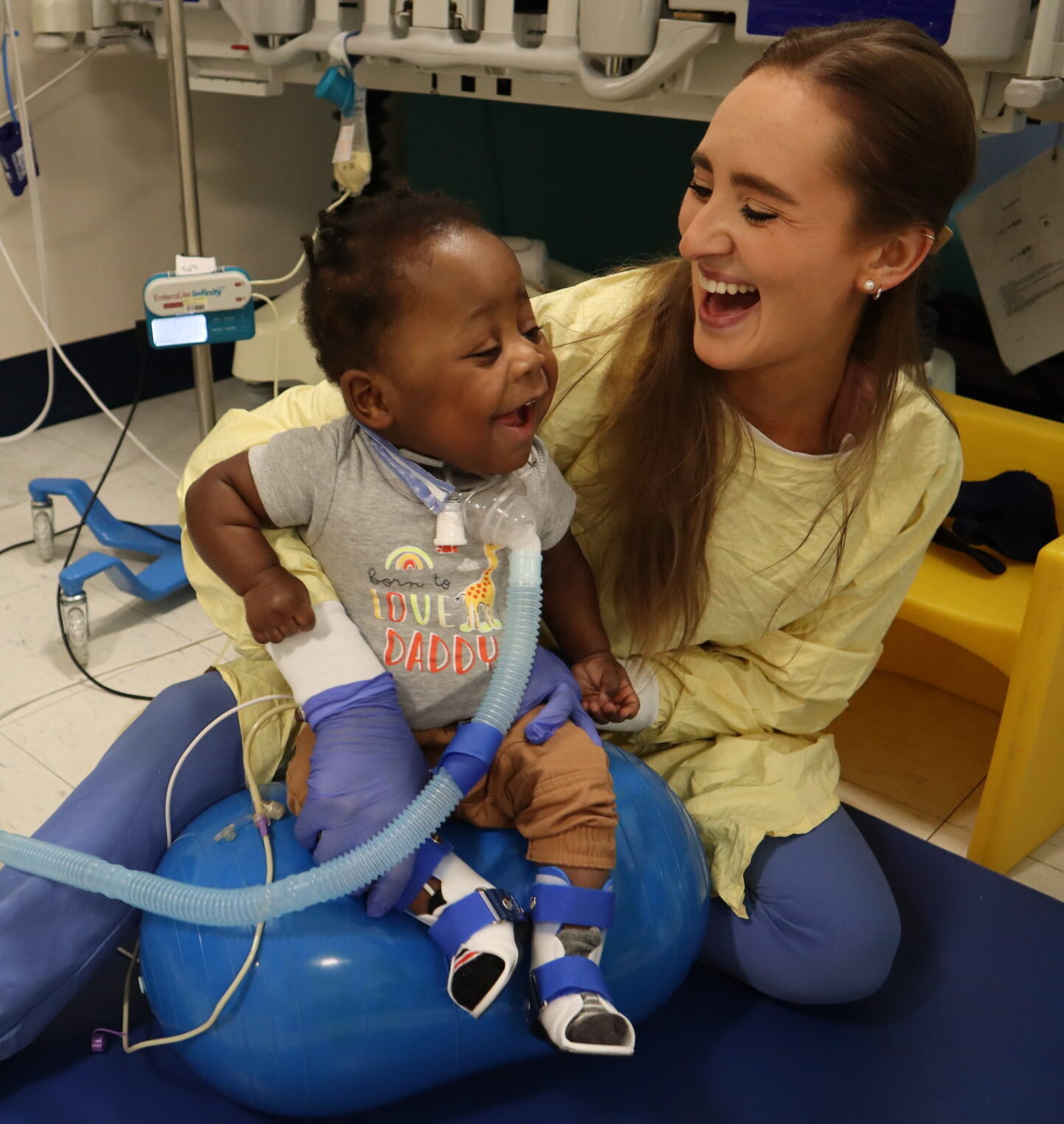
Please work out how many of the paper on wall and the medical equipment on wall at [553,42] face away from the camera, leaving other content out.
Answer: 0

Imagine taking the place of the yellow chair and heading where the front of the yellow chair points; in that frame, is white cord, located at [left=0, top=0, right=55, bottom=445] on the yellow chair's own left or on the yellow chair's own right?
on the yellow chair's own right

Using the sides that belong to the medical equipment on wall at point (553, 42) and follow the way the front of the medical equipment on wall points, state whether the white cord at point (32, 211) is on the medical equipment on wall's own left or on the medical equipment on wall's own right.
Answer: on the medical equipment on wall's own right

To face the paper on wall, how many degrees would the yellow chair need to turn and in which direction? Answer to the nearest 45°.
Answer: approximately 135° to its right

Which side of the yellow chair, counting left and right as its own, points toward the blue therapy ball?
front

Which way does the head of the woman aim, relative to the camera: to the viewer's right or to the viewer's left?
to the viewer's left

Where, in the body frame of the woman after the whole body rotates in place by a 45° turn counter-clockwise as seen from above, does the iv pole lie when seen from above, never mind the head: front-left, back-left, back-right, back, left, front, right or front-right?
back-right

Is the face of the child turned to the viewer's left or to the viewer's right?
to the viewer's right

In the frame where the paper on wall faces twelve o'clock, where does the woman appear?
The woman is roughly at 1 o'clock from the paper on wall.

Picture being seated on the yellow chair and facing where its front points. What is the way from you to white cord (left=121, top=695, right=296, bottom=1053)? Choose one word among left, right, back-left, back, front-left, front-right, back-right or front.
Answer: front

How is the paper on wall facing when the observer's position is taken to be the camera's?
facing the viewer and to the left of the viewer

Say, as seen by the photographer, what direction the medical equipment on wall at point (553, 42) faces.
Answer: facing the viewer

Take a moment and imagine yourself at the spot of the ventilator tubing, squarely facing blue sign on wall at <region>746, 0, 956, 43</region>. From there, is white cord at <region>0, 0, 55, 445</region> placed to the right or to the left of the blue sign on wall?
left

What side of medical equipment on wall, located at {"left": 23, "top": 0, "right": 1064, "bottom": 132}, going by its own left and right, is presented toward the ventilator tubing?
front
